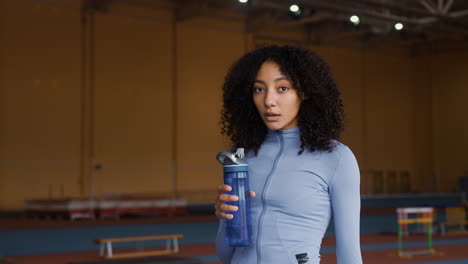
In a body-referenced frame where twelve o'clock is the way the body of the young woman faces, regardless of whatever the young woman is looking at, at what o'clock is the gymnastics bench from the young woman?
The gymnastics bench is roughly at 4 o'clock from the young woman.

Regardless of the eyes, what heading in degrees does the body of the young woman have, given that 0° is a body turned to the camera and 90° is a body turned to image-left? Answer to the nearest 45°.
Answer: approximately 45°
